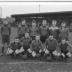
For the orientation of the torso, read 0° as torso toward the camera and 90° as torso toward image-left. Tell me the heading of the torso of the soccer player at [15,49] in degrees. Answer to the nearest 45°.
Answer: approximately 0°

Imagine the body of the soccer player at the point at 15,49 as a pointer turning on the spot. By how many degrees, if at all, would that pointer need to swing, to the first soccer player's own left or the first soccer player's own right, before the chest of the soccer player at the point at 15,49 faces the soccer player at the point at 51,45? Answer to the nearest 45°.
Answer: approximately 90° to the first soccer player's own left

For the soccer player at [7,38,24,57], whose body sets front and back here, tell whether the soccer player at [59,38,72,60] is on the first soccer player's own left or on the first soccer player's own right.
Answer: on the first soccer player's own left

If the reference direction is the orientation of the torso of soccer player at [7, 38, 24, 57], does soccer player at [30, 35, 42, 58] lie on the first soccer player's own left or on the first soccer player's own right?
on the first soccer player's own left

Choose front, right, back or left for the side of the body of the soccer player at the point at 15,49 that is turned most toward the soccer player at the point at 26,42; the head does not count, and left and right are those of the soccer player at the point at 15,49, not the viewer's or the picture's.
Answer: left
